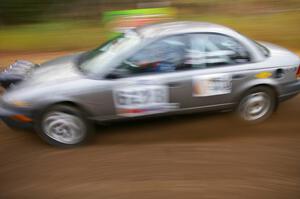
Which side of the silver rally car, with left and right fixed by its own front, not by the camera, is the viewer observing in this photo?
left
